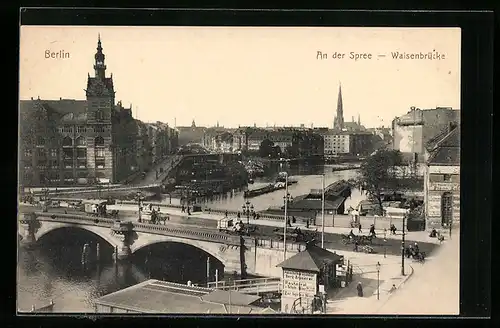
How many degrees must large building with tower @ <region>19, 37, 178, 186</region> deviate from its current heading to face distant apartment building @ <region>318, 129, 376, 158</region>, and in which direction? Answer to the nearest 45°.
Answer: approximately 90° to its left

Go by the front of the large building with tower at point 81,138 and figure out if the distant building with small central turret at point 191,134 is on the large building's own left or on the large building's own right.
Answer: on the large building's own left

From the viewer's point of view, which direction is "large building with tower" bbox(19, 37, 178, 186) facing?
toward the camera
